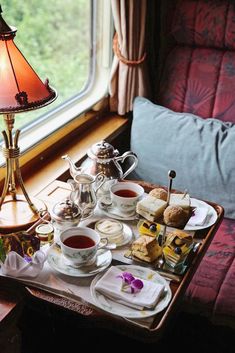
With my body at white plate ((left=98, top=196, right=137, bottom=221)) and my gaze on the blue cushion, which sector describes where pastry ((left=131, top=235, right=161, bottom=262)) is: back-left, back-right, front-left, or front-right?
back-right

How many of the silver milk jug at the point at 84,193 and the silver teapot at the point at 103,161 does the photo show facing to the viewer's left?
2

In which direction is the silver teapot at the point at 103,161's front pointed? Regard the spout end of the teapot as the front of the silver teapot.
to the viewer's left

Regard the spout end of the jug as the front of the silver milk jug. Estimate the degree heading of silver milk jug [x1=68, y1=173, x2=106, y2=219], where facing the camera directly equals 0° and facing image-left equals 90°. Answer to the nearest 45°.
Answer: approximately 90°
